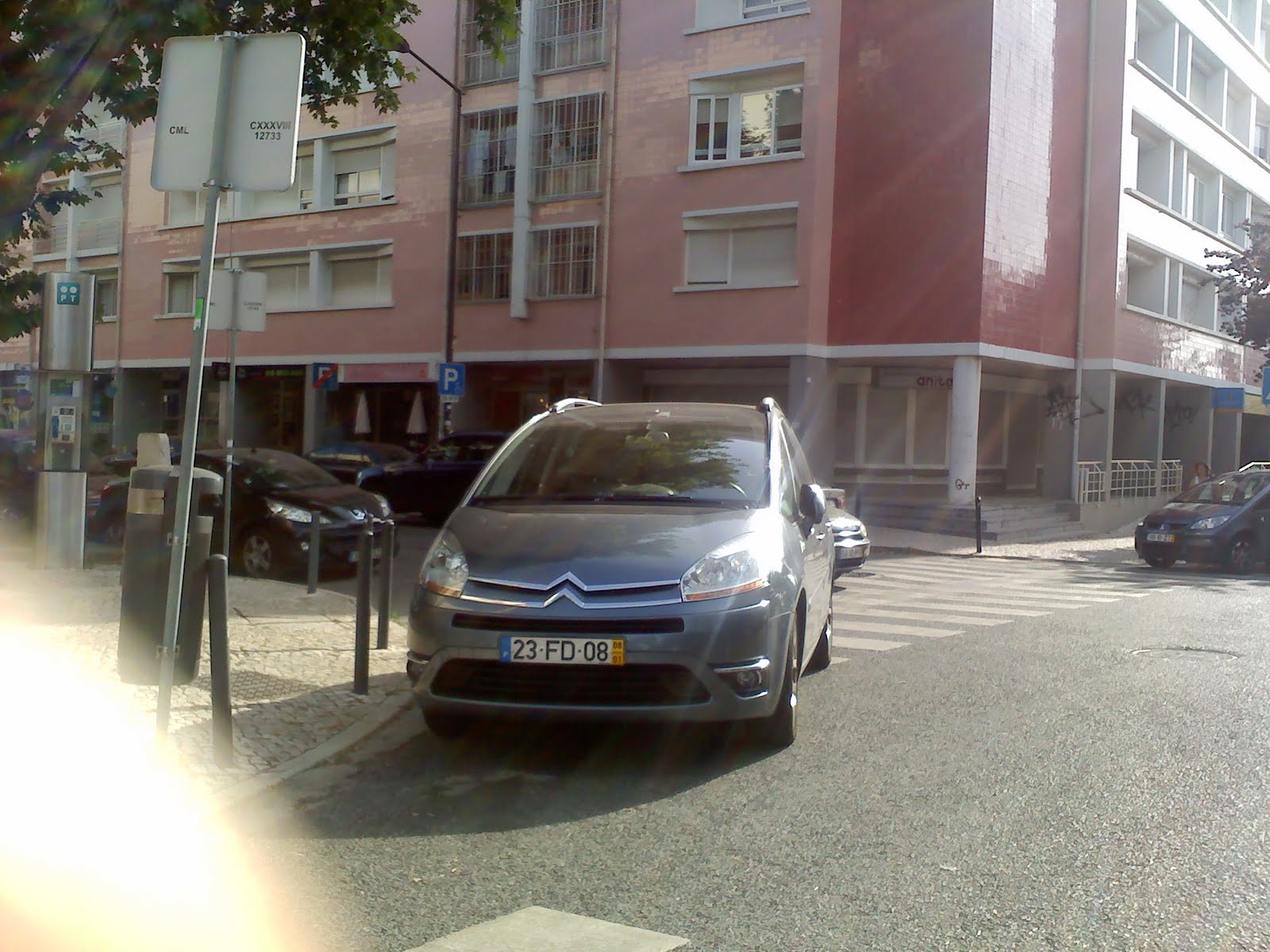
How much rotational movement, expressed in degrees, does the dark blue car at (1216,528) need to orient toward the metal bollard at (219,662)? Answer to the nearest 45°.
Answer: approximately 45° to its left

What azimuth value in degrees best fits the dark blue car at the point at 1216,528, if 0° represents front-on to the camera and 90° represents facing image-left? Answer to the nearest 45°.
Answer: approximately 45°

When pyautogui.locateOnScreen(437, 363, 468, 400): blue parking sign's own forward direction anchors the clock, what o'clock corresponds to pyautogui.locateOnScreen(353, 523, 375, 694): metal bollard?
The metal bollard is roughly at 12 o'clock from the blue parking sign.

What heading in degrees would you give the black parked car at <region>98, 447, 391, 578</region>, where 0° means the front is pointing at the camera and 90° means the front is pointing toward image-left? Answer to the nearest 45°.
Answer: approximately 315°

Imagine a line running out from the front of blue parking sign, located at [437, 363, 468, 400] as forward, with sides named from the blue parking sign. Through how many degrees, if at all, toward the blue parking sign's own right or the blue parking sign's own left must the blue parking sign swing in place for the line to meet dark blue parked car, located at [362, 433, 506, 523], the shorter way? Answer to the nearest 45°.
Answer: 0° — it already faces it

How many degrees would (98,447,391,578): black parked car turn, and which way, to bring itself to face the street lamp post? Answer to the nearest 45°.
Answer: approximately 135° to its left
